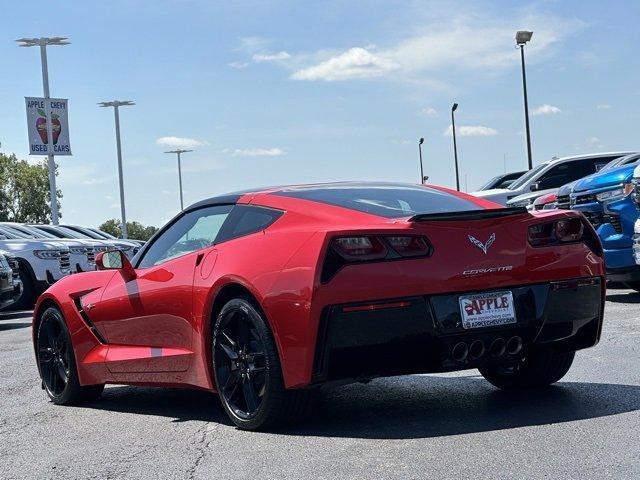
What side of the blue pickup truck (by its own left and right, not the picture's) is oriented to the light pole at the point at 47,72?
right

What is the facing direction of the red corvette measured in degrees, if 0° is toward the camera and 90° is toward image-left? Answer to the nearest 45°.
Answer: approximately 135°

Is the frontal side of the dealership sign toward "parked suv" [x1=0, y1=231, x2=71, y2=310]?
yes

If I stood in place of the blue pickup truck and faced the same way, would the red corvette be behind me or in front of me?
in front

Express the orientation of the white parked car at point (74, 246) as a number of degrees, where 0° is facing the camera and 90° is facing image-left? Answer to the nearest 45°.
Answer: approximately 315°

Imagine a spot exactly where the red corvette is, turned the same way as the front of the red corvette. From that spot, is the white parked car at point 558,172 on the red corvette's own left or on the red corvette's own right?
on the red corvette's own right

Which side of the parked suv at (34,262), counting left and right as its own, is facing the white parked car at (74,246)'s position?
left

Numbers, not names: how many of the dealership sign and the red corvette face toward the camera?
1

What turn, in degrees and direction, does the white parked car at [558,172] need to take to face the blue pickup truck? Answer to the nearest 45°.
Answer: approximately 45° to its left

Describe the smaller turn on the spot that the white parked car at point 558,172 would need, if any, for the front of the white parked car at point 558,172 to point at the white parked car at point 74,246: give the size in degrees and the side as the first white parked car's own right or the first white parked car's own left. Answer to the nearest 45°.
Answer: approximately 45° to the first white parked car's own right

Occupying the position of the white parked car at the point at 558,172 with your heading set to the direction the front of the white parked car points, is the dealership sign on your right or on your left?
on your right

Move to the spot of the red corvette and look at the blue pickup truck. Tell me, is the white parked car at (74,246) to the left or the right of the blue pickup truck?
left

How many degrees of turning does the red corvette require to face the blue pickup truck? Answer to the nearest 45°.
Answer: approximately 90° to its right

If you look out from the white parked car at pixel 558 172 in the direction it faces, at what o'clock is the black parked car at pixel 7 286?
the black parked car at pixel 7 286 is roughly at 12 o'clock from the white parked car at pixel 558 172.

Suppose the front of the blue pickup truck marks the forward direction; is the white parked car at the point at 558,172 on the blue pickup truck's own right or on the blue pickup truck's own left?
on the blue pickup truck's own right

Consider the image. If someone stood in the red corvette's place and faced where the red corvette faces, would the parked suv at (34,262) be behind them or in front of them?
in front
